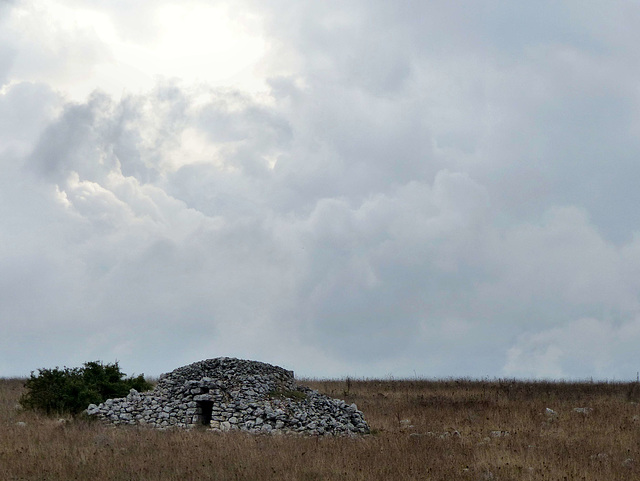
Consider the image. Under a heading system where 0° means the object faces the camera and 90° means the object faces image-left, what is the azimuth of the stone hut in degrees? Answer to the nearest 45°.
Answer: approximately 0°

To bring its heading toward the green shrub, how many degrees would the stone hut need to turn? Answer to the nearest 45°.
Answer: approximately 135° to its right
